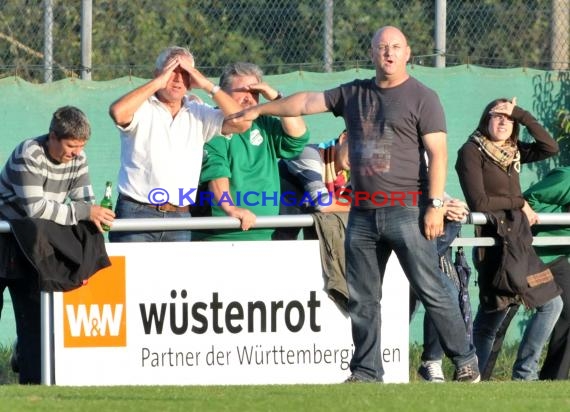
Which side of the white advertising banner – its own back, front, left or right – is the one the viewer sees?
front

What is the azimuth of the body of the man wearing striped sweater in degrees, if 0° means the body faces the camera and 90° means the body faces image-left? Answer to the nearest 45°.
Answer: approximately 315°

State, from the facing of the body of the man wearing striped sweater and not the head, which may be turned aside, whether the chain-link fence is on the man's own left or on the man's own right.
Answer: on the man's own left

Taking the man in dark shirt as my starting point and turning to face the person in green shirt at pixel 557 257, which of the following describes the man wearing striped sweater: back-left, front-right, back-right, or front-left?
back-left

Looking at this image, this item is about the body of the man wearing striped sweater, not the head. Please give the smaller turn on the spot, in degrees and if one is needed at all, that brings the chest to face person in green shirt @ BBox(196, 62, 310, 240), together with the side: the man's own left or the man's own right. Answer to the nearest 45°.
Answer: approximately 45° to the man's own left

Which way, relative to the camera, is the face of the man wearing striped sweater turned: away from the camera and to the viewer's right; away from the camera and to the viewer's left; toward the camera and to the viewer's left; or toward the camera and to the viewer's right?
toward the camera and to the viewer's right

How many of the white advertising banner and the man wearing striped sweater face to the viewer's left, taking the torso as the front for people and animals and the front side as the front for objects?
0

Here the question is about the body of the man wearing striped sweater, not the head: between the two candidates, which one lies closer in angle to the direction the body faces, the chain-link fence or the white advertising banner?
the white advertising banner
